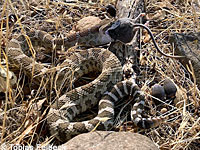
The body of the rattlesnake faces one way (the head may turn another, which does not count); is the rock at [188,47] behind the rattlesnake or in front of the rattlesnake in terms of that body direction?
in front

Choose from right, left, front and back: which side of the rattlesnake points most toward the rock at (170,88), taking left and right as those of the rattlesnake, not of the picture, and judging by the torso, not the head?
front

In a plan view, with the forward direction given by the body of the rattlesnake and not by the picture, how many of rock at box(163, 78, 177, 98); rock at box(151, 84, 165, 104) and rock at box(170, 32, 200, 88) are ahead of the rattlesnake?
3

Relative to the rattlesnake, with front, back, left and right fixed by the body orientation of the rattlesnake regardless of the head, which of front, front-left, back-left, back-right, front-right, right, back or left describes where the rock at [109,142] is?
right

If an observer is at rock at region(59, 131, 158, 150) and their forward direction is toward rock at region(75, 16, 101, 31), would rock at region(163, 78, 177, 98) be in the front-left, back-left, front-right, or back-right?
front-right

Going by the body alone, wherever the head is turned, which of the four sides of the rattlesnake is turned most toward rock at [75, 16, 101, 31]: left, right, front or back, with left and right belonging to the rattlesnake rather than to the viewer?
left

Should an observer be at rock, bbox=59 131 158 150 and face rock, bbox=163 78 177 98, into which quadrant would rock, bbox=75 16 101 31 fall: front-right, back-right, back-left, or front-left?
front-left

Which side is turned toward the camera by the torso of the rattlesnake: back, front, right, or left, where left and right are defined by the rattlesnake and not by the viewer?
right

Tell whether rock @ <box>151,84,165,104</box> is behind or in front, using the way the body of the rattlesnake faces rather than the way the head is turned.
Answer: in front
